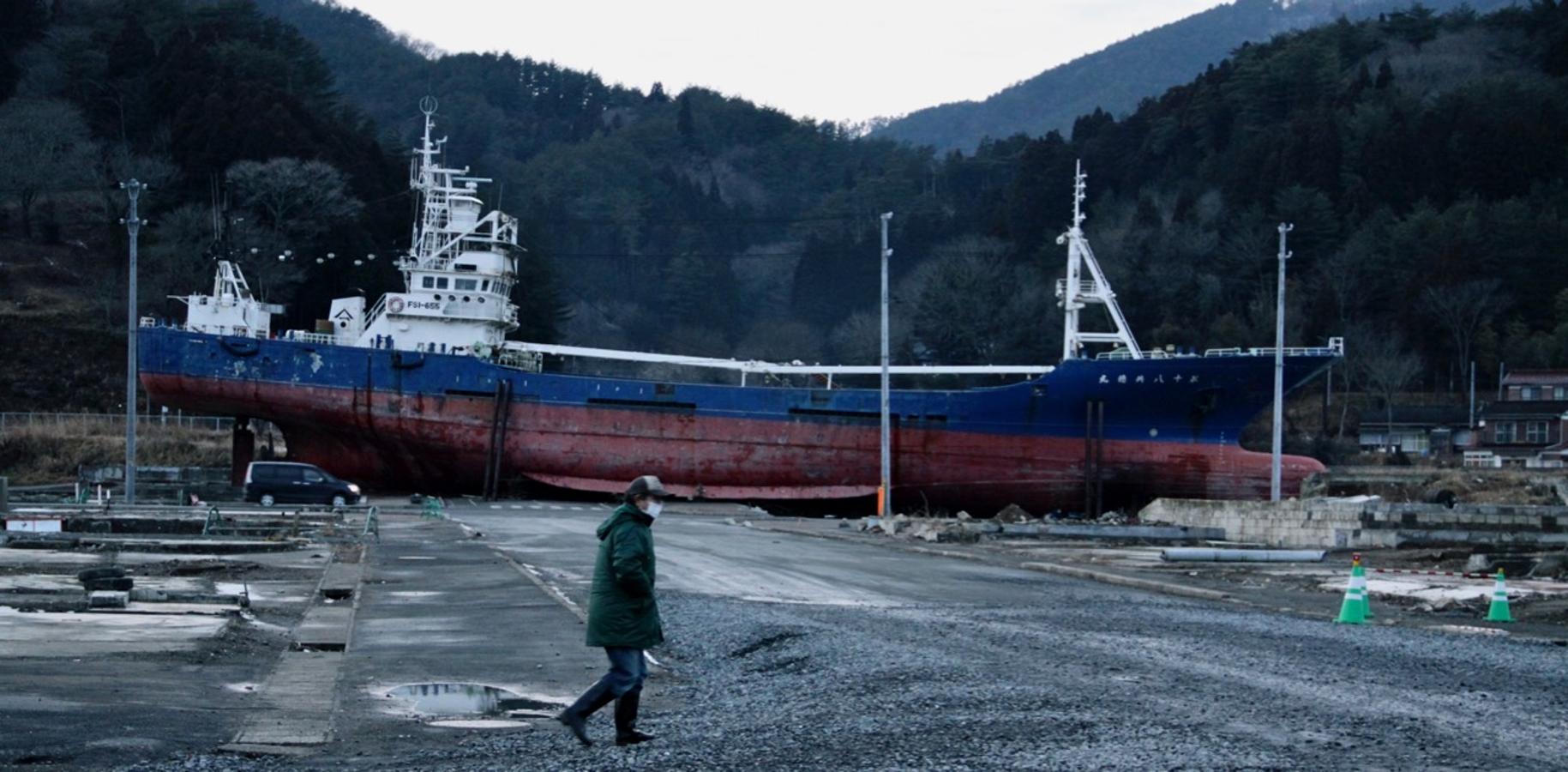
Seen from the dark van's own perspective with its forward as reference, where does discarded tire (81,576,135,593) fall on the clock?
The discarded tire is roughly at 3 o'clock from the dark van.

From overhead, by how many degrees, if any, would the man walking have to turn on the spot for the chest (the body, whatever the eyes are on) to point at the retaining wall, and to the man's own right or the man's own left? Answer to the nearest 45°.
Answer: approximately 45° to the man's own left

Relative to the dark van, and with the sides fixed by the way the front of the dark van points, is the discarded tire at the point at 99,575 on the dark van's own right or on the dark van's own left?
on the dark van's own right

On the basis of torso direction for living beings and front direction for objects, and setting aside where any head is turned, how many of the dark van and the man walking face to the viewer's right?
2

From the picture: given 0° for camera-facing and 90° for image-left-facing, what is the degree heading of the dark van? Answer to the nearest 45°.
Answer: approximately 270°

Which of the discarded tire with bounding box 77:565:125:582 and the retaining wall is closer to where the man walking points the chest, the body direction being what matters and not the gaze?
the retaining wall

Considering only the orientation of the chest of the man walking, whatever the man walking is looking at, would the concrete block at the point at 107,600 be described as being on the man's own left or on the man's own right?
on the man's own left

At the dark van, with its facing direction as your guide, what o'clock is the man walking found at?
The man walking is roughly at 3 o'clock from the dark van.

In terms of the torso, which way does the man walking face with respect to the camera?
to the viewer's right

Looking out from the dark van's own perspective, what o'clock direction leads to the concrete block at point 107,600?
The concrete block is roughly at 3 o'clock from the dark van.

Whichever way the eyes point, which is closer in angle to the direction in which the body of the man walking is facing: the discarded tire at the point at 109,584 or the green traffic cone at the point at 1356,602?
the green traffic cone
